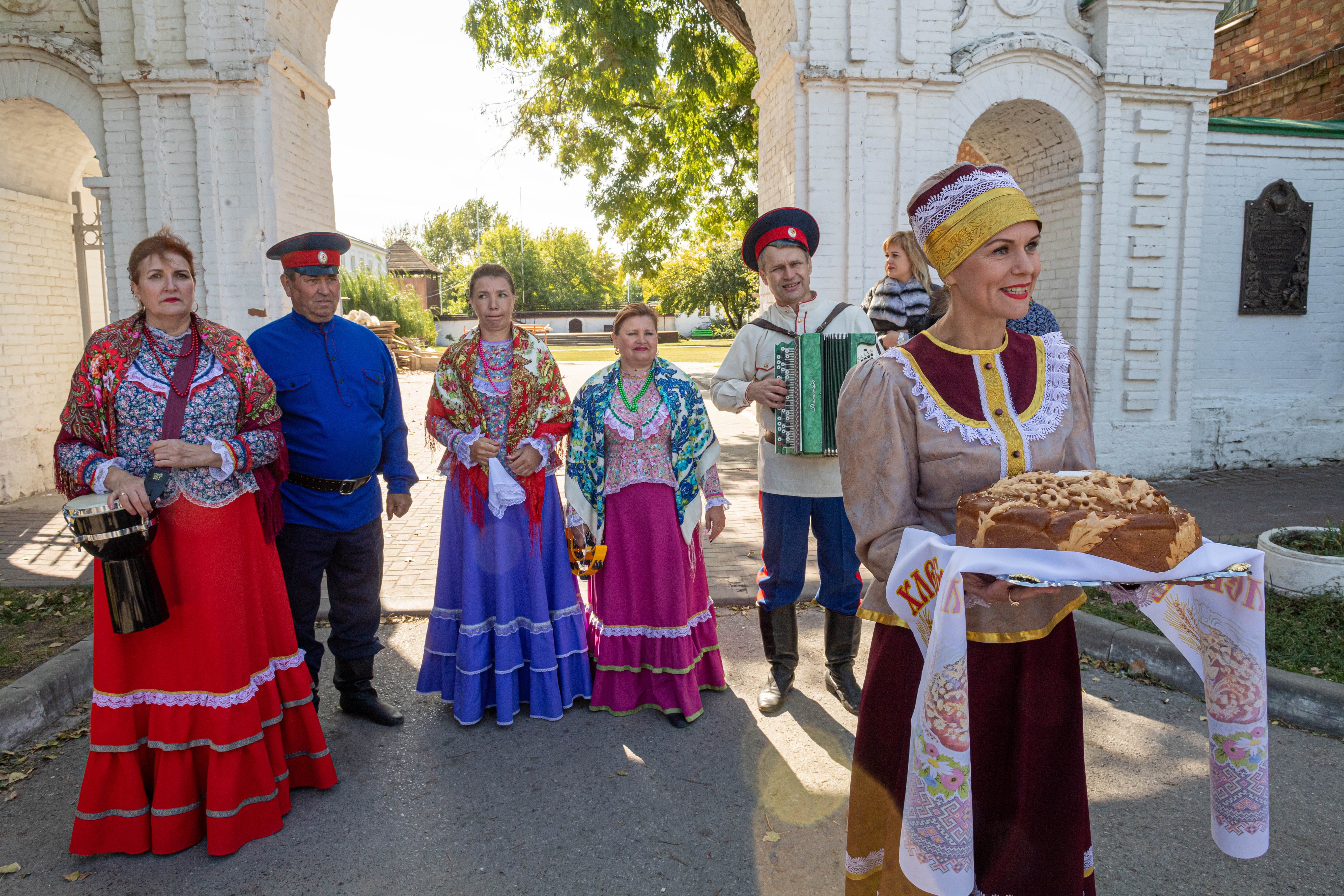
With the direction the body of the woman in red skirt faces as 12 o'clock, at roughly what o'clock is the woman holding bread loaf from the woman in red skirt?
The woman holding bread loaf is roughly at 11 o'clock from the woman in red skirt.

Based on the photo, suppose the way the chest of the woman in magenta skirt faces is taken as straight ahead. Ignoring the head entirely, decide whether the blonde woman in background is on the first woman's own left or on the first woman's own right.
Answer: on the first woman's own left

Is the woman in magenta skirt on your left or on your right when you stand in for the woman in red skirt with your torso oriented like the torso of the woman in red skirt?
on your left

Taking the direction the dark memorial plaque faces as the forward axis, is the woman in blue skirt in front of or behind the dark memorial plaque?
in front

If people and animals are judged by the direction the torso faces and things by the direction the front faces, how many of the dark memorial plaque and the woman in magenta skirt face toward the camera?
2

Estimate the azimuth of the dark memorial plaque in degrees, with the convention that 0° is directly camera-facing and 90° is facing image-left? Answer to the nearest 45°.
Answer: approximately 0°

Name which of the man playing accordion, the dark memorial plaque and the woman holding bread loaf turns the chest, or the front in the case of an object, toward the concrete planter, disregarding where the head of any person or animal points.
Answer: the dark memorial plaque
